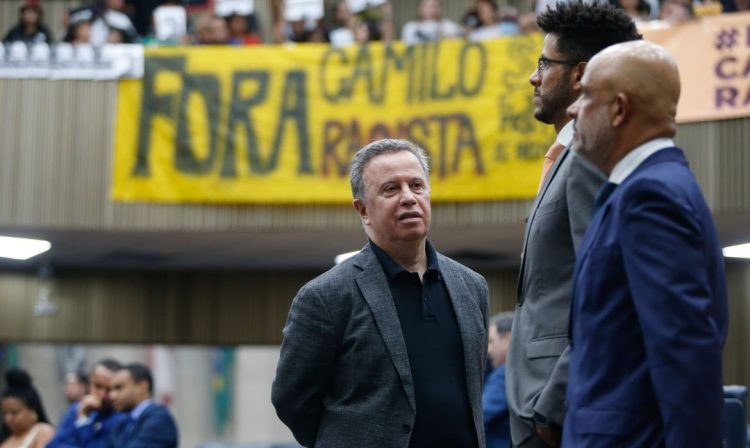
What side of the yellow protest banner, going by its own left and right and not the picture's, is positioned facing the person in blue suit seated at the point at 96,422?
front

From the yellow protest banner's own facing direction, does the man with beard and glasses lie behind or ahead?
ahead

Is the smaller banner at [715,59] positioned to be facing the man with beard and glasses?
yes

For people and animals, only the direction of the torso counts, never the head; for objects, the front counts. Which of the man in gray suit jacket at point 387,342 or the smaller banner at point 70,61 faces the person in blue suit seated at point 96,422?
the smaller banner

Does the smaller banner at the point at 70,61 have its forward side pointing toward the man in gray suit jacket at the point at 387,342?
yes

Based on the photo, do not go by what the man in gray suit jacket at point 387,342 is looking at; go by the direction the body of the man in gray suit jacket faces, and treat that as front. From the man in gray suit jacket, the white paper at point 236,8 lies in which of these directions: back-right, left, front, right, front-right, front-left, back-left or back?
back-left

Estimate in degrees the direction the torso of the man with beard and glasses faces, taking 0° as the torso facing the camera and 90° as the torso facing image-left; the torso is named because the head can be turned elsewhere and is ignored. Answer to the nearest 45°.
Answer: approximately 90°

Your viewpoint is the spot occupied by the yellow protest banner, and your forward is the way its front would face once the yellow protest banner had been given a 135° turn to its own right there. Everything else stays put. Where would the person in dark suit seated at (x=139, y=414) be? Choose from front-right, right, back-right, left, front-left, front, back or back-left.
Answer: back-left

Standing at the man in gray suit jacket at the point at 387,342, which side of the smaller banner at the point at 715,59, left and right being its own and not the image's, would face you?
front

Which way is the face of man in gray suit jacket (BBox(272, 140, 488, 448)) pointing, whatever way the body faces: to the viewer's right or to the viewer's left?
to the viewer's right

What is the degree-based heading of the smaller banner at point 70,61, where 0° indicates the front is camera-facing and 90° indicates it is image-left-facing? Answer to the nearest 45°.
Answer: approximately 0°
